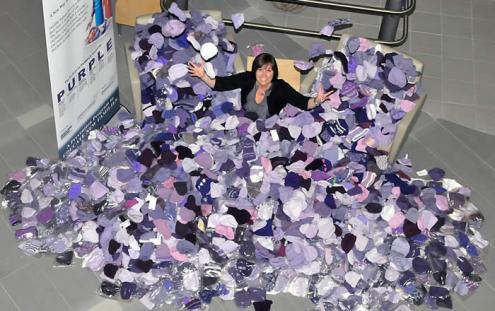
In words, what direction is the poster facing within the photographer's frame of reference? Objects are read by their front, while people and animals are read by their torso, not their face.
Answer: facing the viewer and to the right of the viewer

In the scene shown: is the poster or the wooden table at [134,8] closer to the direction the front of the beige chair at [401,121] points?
the poster

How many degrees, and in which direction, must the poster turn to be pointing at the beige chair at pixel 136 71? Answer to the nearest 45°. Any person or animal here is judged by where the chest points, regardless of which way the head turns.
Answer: approximately 90° to its left

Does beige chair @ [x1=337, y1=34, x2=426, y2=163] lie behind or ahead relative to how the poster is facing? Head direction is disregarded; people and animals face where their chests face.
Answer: ahead

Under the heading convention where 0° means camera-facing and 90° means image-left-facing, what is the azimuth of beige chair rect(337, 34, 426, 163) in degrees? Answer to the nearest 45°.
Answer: approximately 45°

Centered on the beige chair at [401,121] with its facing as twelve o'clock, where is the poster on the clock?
The poster is roughly at 1 o'clock from the beige chair.

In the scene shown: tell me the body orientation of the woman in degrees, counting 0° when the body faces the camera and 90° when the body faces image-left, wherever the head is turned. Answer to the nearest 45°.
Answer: approximately 0°

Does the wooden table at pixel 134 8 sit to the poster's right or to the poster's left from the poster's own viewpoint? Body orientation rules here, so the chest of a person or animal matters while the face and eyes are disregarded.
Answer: on its left

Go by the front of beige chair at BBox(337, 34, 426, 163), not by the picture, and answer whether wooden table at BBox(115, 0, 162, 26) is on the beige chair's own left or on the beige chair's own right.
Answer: on the beige chair's own right

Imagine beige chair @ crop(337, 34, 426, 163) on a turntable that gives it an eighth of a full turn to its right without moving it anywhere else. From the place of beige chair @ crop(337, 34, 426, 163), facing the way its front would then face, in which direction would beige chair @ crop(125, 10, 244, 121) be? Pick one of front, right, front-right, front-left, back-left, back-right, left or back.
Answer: front

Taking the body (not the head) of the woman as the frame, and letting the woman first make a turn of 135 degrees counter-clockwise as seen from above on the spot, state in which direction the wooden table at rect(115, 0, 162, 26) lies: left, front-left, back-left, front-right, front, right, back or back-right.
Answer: left
